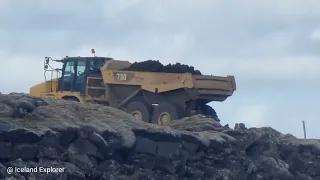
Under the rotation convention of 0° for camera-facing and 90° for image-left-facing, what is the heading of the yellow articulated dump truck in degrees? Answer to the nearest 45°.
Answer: approximately 135°
